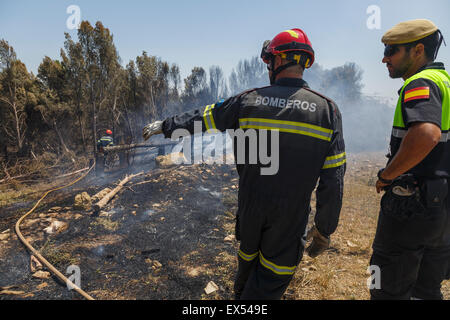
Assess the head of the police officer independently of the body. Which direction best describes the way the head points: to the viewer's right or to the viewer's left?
to the viewer's left

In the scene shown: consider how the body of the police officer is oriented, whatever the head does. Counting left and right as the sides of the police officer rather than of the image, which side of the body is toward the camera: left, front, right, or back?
left
